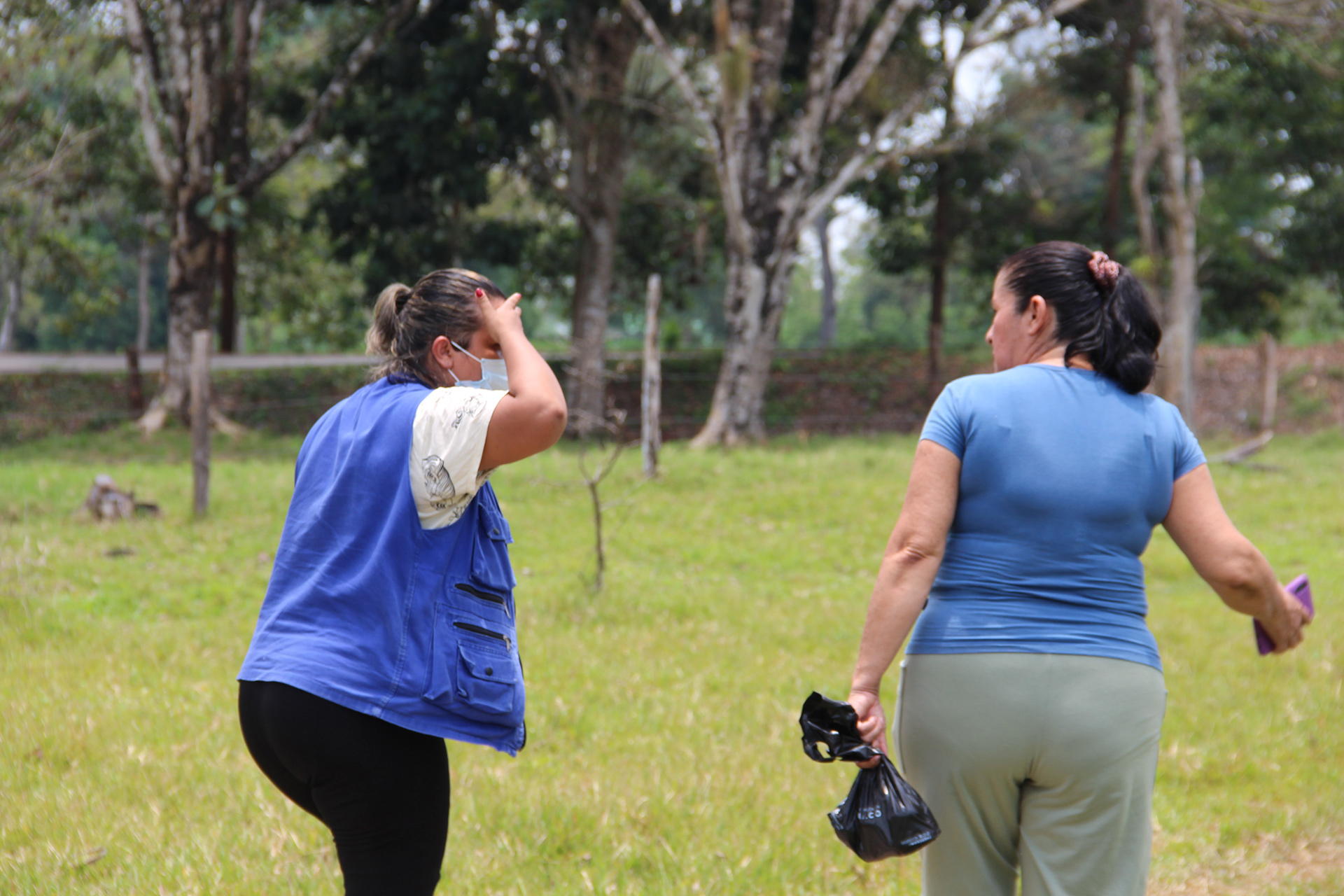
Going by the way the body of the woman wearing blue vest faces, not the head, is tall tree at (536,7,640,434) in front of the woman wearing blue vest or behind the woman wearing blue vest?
in front

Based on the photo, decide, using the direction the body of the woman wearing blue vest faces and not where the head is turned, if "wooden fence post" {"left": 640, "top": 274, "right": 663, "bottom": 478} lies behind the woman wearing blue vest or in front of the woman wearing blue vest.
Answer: in front

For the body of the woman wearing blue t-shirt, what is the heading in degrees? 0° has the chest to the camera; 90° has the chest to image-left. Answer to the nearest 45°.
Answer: approximately 180°

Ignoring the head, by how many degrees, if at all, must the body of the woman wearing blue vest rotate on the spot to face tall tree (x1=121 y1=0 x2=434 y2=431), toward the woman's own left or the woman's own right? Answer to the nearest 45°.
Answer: approximately 45° to the woman's own left

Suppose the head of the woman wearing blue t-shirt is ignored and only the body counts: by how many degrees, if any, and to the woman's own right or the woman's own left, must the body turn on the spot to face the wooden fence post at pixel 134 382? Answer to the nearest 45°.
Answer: approximately 45° to the woman's own left

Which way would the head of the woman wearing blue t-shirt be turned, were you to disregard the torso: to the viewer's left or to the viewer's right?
to the viewer's left

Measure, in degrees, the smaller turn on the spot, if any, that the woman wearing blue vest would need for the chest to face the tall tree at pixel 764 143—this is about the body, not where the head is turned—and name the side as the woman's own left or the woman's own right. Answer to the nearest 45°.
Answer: approximately 45° to the woman's own left

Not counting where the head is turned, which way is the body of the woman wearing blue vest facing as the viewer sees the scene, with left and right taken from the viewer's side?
facing away from the viewer and to the right of the viewer

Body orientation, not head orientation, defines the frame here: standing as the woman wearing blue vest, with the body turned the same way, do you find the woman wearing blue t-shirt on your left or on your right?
on your right

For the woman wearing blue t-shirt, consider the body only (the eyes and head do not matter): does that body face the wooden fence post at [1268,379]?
yes

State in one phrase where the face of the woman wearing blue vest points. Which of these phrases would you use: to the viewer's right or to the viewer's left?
to the viewer's right

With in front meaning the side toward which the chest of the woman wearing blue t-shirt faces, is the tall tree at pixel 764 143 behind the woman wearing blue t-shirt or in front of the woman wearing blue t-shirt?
in front

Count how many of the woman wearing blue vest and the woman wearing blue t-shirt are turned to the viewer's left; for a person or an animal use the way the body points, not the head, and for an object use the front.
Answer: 0
